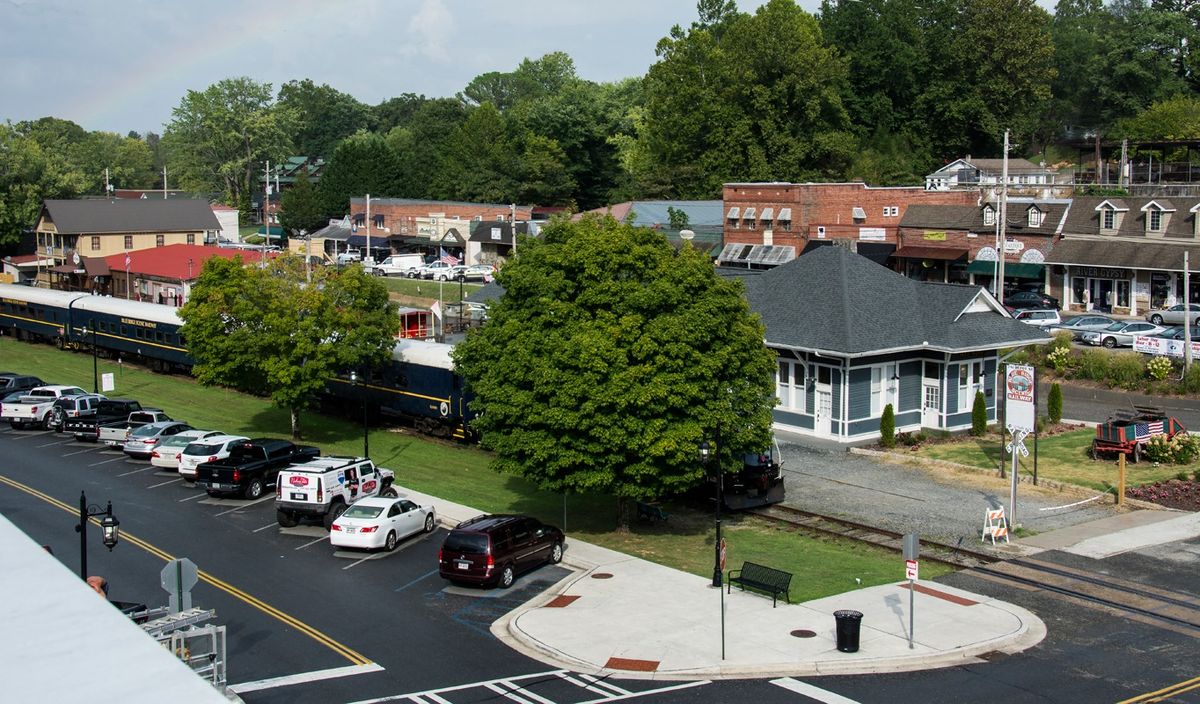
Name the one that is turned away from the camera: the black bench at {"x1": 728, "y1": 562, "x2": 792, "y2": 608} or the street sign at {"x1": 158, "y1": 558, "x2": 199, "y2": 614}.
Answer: the street sign

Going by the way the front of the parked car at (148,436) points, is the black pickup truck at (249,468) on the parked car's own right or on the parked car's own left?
on the parked car's own right

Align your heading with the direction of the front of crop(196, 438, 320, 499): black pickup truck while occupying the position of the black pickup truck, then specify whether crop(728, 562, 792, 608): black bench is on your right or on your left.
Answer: on your right

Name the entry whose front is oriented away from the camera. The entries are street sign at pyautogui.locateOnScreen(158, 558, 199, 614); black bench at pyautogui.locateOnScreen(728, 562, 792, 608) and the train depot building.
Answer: the street sign

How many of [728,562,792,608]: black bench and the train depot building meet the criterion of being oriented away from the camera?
0

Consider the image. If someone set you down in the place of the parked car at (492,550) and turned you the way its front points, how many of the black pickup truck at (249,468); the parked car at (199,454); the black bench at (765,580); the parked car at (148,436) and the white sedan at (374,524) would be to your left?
4

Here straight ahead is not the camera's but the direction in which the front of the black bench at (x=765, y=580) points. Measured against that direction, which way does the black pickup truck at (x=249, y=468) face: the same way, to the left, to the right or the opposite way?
the opposite way

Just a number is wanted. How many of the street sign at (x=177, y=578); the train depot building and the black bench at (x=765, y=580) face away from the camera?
1

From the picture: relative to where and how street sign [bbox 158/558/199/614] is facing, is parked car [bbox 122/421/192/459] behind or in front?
in front

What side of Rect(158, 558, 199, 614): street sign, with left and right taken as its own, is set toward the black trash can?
right

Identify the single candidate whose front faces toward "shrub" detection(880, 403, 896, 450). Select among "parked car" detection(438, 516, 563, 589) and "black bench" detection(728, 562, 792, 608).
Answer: the parked car

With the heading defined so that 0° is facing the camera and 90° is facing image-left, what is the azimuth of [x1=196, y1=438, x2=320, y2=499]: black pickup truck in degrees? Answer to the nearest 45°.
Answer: approximately 225°

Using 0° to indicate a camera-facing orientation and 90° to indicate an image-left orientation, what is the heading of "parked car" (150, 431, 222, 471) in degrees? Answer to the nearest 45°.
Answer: approximately 225°

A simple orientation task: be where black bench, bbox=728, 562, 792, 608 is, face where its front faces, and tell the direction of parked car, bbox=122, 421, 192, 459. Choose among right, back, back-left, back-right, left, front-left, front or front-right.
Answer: right

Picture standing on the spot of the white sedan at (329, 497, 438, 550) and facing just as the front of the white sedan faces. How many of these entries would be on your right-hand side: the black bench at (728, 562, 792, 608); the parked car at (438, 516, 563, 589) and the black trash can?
3

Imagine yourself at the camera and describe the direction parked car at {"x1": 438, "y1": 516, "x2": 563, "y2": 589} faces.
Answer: facing away from the viewer and to the right of the viewer

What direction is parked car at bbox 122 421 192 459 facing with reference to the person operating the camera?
facing away from the viewer and to the right of the viewer
